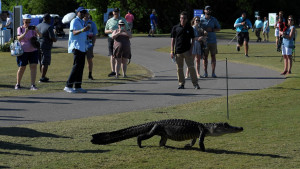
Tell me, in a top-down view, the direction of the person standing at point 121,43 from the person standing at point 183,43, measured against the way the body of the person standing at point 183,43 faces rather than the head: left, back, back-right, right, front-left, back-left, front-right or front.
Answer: back-right

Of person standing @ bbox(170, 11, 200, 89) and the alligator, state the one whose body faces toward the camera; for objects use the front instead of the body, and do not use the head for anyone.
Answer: the person standing

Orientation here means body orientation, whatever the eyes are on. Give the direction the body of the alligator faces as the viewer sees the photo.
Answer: to the viewer's right

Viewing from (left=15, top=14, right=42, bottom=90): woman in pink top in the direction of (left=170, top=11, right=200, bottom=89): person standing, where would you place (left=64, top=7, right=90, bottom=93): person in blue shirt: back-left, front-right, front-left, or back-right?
front-right

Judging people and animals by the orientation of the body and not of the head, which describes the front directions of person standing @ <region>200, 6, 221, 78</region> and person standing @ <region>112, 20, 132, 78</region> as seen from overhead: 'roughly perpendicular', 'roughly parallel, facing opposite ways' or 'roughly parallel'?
roughly parallel

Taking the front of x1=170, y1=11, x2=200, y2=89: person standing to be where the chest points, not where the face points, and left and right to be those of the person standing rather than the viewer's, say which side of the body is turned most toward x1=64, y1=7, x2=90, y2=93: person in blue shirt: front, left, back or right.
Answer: right

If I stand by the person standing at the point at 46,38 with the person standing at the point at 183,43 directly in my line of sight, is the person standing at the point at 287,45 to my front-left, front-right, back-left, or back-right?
front-left

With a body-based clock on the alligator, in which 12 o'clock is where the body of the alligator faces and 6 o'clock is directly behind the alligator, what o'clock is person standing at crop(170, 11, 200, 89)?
The person standing is roughly at 9 o'clock from the alligator.

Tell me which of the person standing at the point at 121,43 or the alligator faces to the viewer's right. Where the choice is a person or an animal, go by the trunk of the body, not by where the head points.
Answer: the alligator

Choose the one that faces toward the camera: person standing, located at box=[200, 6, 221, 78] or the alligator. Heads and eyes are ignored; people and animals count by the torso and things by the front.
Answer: the person standing

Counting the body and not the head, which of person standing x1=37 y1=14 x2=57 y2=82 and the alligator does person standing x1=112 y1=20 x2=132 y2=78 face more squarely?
the alligator

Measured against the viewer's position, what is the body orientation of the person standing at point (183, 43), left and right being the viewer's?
facing the viewer
